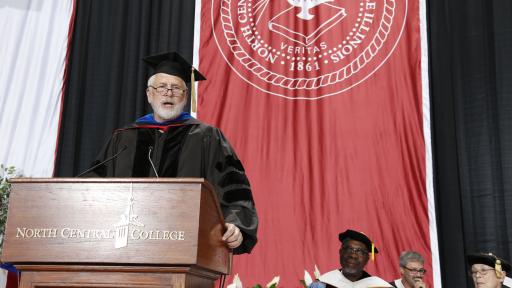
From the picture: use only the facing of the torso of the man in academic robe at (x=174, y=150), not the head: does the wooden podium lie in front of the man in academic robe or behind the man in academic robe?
in front

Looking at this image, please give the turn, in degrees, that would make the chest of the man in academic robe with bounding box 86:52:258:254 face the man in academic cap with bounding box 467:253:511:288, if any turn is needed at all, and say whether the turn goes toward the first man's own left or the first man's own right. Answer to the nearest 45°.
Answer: approximately 135° to the first man's own left

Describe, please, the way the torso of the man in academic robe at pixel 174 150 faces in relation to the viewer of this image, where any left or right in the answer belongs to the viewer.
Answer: facing the viewer

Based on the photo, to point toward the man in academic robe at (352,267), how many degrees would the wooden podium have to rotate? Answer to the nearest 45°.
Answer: approximately 135° to its left

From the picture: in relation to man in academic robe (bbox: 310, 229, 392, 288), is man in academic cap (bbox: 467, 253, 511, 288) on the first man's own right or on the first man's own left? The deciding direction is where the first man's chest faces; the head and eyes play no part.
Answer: on the first man's own left

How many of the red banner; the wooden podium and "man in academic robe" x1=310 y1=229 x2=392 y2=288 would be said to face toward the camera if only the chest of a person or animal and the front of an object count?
3

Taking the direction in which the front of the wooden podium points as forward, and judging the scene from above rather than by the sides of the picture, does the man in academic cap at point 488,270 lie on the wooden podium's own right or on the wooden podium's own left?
on the wooden podium's own left

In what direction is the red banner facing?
toward the camera

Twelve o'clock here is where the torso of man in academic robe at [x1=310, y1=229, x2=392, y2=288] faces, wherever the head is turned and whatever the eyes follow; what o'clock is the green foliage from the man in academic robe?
The green foliage is roughly at 3 o'clock from the man in academic robe.

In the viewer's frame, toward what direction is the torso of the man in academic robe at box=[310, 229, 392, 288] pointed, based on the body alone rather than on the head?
toward the camera

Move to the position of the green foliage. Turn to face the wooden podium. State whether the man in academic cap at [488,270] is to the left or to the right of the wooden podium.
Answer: left

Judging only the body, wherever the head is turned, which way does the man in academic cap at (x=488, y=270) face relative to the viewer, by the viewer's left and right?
facing the viewer and to the left of the viewer

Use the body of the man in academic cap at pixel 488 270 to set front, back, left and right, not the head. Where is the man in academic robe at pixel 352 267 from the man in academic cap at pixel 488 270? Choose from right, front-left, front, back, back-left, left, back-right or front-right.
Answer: front-right

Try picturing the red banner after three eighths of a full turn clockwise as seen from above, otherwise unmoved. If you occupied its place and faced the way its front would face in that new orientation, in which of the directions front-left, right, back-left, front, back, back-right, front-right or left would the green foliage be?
front-left

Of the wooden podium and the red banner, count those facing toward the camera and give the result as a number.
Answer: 2
